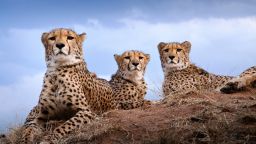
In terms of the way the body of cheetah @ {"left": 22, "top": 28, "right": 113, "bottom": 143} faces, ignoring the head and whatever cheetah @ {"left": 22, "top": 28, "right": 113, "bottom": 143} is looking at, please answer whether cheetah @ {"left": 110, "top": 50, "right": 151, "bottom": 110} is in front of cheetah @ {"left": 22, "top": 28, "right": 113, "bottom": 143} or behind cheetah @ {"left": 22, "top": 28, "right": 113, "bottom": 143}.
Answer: behind

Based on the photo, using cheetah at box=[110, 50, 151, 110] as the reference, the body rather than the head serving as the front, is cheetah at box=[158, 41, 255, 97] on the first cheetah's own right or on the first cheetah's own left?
on the first cheetah's own left

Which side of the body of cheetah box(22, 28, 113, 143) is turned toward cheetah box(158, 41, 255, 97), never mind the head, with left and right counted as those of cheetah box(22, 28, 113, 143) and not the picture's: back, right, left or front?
back

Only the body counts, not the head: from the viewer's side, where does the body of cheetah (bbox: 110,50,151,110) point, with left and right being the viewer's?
facing the viewer and to the right of the viewer

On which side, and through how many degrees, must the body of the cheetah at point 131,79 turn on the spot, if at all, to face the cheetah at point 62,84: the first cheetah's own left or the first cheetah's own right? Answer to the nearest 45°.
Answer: approximately 90° to the first cheetah's own right

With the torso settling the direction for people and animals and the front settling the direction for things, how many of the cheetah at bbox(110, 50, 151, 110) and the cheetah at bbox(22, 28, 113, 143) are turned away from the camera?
0
